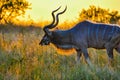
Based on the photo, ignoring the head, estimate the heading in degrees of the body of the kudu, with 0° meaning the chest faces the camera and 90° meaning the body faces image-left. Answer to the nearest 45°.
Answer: approximately 90°
